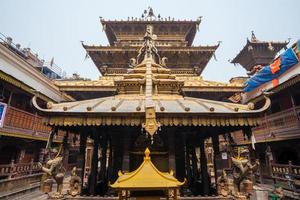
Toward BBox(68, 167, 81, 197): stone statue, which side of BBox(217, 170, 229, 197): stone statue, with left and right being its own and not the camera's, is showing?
right

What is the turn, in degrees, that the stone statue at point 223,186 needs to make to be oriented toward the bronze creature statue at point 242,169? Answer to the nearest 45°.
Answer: approximately 45° to its left

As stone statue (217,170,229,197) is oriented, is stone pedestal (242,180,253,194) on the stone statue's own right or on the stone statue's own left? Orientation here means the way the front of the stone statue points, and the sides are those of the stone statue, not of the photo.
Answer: on the stone statue's own left

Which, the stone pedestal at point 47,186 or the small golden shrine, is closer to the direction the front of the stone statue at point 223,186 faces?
the small golden shrine

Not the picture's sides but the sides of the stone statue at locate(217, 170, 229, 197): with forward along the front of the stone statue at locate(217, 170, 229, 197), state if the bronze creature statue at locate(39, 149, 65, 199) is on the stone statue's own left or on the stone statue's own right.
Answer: on the stone statue's own right

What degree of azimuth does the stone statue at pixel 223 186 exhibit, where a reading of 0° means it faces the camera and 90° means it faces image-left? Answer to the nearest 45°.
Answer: approximately 0°

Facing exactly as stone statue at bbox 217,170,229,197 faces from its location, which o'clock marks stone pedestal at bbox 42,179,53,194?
The stone pedestal is roughly at 2 o'clock from the stone statue.

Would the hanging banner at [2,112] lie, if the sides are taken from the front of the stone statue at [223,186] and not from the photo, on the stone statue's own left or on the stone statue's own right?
on the stone statue's own right
